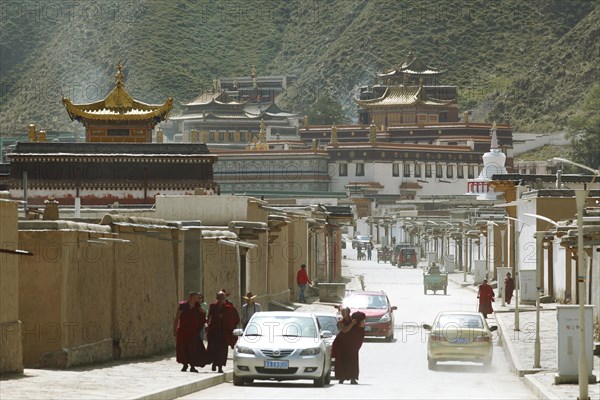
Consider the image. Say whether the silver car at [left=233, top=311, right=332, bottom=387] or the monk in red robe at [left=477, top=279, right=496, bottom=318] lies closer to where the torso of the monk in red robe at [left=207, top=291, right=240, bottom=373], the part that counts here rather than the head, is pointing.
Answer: the silver car

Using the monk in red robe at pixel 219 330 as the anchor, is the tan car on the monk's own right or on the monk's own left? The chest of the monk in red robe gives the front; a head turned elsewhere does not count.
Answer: on the monk's own left

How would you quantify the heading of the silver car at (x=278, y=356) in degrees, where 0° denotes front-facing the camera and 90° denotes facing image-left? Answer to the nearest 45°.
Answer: approximately 0°

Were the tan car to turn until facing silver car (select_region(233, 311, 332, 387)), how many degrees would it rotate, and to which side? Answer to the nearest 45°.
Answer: approximately 135° to its left

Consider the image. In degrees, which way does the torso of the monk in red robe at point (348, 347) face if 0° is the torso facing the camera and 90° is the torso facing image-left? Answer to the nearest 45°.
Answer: approximately 0°

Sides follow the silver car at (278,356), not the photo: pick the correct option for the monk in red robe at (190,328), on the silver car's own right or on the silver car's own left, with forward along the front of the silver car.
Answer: on the silver car's own right

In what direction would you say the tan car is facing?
away from the camera

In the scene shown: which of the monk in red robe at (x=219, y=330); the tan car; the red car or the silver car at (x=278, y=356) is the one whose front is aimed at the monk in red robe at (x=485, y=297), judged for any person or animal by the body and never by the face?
the tan car
